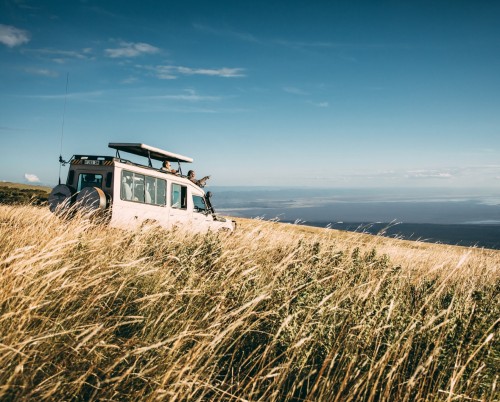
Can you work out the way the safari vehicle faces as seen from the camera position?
facing away from the viewer and to the right of the viewer
